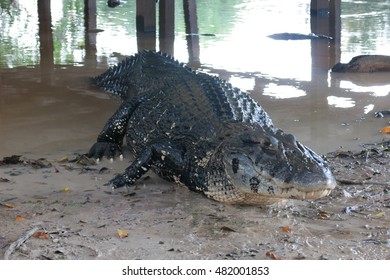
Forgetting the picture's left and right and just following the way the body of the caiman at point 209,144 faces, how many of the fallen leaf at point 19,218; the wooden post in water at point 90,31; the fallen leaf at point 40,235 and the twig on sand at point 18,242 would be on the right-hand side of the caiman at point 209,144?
3

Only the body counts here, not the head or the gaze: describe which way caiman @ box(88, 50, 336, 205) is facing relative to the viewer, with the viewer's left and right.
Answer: facing the viewer and to the right of the viewer

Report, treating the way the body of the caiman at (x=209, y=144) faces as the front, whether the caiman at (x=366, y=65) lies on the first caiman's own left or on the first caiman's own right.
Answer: on the first caiman's own left

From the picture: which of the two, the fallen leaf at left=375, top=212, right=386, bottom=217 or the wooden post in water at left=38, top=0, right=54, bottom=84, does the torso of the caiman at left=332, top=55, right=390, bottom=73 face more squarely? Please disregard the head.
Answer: the wooden post in water

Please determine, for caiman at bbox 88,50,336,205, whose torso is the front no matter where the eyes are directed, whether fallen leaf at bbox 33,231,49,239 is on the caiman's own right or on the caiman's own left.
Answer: on the caiman's own right

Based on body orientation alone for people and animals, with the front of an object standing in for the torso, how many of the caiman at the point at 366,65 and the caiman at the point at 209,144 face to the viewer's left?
1

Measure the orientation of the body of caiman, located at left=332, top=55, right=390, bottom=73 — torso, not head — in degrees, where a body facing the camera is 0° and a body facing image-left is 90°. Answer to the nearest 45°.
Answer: approximately 90°

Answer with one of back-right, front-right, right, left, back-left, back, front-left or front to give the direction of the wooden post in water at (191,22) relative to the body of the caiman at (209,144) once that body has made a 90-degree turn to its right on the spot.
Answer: back-right

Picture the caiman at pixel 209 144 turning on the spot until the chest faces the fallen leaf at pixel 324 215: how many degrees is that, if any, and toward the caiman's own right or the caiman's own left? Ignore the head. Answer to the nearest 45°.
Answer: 0° — it already faces it

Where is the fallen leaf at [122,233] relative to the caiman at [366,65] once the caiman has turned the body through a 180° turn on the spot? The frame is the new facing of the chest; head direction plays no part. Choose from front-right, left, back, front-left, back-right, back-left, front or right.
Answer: right

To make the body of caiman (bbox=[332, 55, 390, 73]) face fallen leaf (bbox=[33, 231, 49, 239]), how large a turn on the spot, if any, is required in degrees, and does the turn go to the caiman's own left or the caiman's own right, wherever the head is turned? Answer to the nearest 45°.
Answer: approximately 90° to the caiman's own left

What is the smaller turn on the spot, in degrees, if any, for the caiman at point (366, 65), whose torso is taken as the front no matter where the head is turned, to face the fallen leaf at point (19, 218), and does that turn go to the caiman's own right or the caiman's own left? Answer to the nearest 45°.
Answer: approximately 90° to the caiman's own left

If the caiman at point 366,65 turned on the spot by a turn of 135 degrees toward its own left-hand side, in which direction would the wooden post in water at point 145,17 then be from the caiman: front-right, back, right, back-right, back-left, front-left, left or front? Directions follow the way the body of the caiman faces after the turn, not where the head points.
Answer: back

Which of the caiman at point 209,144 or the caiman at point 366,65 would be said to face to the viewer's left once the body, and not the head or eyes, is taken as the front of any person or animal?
the caiman at point 366,65

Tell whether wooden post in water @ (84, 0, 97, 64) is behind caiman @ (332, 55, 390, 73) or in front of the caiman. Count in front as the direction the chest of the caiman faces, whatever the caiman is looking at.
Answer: in front

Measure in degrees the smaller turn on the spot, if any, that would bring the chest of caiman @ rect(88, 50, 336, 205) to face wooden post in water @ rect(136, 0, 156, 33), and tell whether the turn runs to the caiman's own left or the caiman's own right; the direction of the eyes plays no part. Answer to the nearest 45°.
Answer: approximately 135° to the caiman's own left

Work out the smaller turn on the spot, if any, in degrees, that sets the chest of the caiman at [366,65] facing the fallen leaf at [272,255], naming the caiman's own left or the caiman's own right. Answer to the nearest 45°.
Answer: approximately 90° to the caiman's own left
